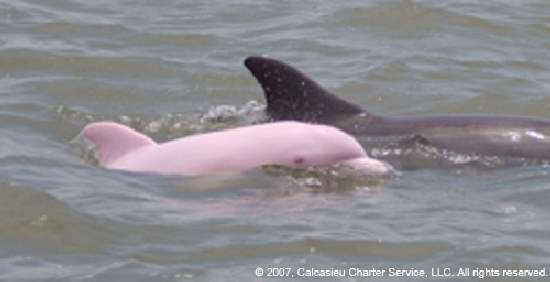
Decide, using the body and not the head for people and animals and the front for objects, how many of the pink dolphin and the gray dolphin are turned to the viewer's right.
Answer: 2

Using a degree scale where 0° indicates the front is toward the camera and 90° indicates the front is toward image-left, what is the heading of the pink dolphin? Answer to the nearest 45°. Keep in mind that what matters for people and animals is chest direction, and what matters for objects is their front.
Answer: approximately 270°

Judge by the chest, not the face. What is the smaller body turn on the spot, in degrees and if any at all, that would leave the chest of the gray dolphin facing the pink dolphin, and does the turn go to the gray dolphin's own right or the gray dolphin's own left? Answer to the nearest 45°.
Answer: approximately 135° to the gray dolphin's own right

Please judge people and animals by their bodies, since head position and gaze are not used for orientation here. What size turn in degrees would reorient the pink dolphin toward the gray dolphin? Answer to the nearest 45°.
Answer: approximately 45° to its left

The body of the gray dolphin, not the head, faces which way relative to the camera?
to the viewer's right
